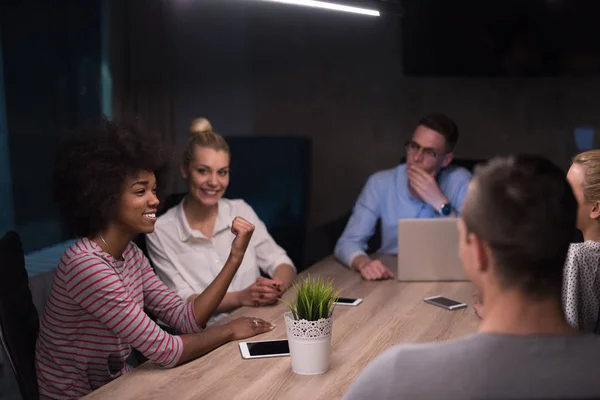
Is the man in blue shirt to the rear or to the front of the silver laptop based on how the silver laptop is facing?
to the front

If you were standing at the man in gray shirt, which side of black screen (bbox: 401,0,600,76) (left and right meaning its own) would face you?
front

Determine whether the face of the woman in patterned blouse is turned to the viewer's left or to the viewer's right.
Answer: to the viewer's left

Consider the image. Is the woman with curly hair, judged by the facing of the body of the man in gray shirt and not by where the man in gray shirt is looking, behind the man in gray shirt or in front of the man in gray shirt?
in front

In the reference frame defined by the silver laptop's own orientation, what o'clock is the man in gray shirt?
The man in gray shirt is roughly at 6 o'clock from the silver laptop.

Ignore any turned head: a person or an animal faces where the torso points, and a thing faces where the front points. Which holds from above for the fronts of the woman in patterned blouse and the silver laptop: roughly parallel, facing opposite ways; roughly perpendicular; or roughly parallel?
roughly perpendicular

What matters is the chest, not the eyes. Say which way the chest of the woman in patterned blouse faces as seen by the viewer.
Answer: to the viewer's left

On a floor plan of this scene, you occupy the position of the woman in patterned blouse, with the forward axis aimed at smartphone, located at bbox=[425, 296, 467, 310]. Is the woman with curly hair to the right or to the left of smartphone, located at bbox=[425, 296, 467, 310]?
left

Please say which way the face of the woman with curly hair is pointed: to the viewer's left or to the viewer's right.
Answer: to the viewer's right

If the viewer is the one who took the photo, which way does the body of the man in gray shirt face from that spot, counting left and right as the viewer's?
facing away from the viewer and to the left of the viewer

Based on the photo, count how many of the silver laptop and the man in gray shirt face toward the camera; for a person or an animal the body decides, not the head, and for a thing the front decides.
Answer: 0

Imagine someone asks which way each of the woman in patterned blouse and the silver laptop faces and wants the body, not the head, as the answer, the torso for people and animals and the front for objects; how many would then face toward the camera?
0

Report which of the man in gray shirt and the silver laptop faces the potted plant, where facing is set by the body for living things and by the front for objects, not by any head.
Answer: the man in gray shirt

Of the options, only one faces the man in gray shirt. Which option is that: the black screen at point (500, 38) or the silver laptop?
the black screen

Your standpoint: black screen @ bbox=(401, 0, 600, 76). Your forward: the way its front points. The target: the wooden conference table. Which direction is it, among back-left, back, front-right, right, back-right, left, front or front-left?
front

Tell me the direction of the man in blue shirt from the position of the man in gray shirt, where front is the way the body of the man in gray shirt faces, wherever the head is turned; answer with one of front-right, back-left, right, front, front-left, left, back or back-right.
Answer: front-right

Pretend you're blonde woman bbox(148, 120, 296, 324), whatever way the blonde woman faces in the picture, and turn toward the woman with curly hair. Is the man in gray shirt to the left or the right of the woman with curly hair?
left

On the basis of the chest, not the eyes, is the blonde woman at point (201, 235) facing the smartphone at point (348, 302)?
yes
